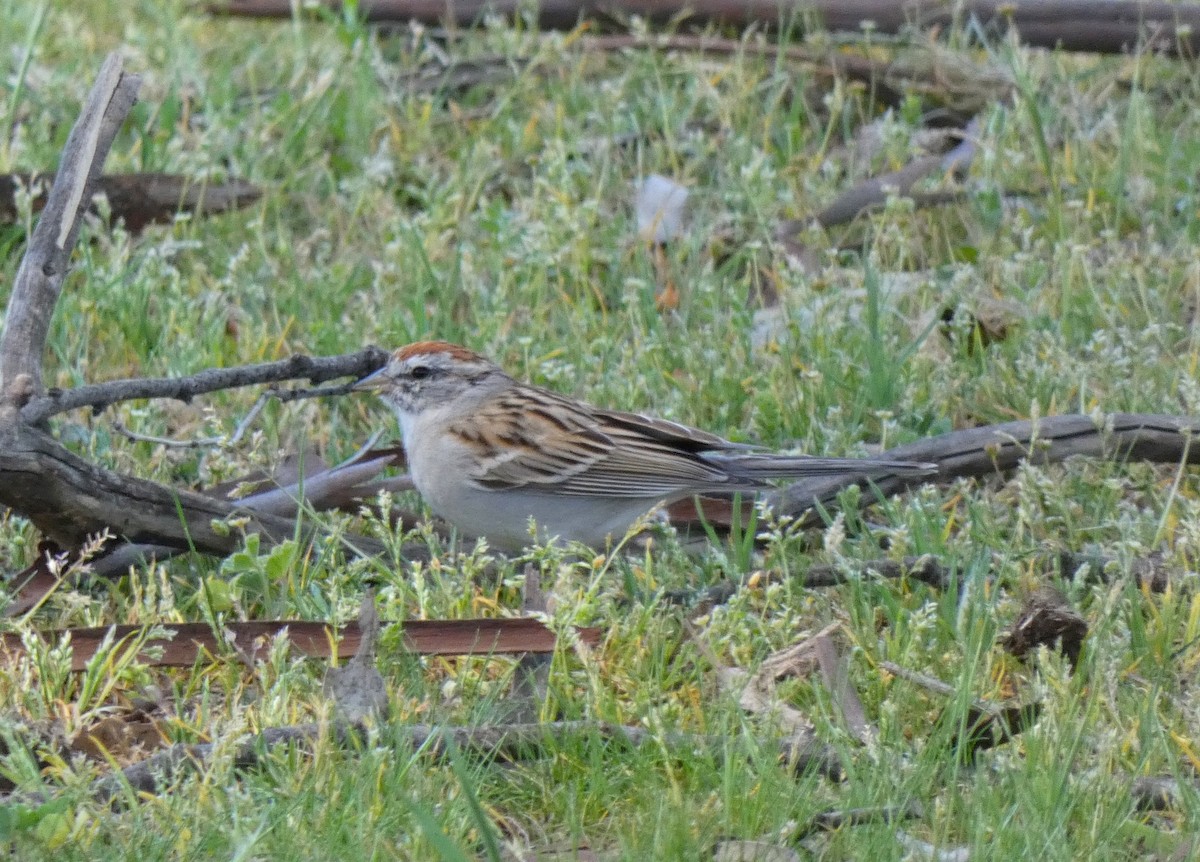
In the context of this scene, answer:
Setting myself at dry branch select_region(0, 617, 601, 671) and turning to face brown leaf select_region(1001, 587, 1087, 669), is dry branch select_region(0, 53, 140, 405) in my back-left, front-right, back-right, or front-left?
back-left

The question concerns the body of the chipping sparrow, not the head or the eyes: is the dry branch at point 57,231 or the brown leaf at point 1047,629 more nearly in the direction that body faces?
the dry branch

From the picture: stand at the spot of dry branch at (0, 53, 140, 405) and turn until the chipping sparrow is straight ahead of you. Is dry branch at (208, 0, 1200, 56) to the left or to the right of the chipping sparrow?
left

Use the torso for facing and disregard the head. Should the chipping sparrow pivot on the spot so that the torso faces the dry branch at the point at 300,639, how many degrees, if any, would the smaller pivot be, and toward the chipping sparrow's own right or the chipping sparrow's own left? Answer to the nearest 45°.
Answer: approximately 45° to the chipping sparrow's own left

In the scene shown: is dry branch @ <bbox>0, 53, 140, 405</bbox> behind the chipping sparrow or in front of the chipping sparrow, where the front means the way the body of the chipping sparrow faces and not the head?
in front

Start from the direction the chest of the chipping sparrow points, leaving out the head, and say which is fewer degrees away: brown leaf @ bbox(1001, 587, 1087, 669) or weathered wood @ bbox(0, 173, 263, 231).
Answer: the weathered wood

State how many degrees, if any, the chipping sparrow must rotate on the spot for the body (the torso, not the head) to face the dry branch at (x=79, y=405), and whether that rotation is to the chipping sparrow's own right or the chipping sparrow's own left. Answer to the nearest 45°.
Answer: approximately 45° to the chipping sparrow's own left

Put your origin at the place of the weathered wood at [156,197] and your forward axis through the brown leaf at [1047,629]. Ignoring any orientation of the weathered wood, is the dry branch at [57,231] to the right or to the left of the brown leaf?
right

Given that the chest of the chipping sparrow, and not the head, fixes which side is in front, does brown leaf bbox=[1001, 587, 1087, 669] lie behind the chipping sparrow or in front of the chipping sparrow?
behind

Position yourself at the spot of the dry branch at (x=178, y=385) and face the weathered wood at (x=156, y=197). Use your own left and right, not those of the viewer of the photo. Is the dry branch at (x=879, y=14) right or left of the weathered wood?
right

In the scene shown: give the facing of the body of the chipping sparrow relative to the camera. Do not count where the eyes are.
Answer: to the viewer's left

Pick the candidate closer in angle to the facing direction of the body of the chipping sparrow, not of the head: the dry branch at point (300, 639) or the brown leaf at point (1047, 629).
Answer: the dry branch

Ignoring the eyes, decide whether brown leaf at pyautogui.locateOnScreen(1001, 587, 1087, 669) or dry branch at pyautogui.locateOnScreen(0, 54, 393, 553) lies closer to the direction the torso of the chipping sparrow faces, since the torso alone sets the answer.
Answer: the dry branch

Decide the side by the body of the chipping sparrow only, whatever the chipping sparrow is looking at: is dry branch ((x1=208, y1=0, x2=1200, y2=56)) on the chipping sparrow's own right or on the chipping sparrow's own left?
on the chipping sparrow's own right
